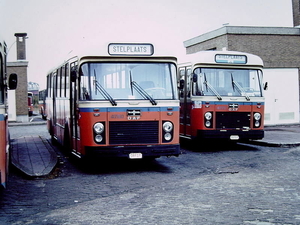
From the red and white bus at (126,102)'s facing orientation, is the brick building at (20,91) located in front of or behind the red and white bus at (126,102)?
behind

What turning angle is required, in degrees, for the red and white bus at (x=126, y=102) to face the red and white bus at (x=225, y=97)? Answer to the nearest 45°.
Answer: approximately 135° to its left

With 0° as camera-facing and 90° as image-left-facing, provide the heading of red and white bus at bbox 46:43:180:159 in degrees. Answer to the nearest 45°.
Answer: approximately 0°

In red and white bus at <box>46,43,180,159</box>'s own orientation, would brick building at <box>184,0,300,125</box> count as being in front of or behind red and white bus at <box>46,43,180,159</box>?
behind
